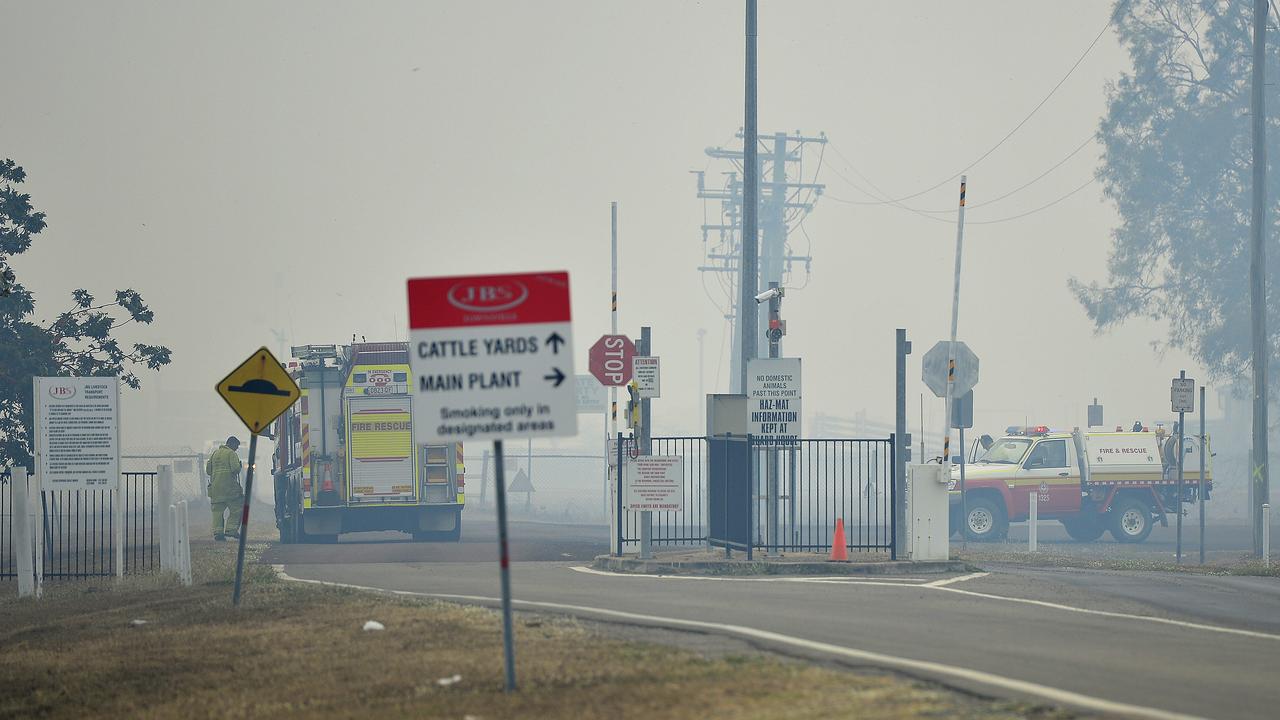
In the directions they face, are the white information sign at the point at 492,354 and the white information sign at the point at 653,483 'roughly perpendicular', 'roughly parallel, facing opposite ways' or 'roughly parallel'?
roughly parallel

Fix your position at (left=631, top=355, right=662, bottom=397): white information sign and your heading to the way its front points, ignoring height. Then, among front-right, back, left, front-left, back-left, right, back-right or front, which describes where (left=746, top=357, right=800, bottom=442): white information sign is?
front-left

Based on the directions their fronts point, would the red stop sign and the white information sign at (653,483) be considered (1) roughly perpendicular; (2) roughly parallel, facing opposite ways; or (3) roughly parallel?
roughly parallel

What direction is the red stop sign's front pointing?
toward the camera

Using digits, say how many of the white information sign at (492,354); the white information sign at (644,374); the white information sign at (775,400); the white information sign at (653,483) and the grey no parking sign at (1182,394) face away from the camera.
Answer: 0

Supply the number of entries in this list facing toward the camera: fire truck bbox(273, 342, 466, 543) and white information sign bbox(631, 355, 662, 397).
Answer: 1

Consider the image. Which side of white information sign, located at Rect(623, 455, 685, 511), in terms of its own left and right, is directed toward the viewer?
front

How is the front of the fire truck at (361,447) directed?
away from the camera

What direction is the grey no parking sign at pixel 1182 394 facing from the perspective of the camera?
toward the camera

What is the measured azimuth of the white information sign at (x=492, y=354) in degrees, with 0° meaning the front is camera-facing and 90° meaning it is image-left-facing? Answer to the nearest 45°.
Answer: approximately 0°

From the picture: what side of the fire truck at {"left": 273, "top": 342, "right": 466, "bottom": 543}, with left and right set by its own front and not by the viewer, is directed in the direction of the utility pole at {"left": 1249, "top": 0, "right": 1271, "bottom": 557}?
right

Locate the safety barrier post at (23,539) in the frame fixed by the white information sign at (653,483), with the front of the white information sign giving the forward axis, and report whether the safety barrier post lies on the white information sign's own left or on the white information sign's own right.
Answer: on the white information sign's own right

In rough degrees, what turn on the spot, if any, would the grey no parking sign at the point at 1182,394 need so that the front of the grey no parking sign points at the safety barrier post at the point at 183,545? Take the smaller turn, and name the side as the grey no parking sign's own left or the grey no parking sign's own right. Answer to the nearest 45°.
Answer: approximately 45° to the grey no parking sign's own right

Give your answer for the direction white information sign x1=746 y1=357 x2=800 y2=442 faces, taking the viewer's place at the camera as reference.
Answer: facing the viewer

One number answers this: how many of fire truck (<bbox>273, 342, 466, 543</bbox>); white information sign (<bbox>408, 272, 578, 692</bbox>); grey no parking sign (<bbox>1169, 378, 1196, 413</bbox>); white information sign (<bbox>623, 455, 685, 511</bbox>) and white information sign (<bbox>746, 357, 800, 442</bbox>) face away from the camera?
1

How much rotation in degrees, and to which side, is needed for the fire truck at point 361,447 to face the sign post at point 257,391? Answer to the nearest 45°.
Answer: approximately 180°
